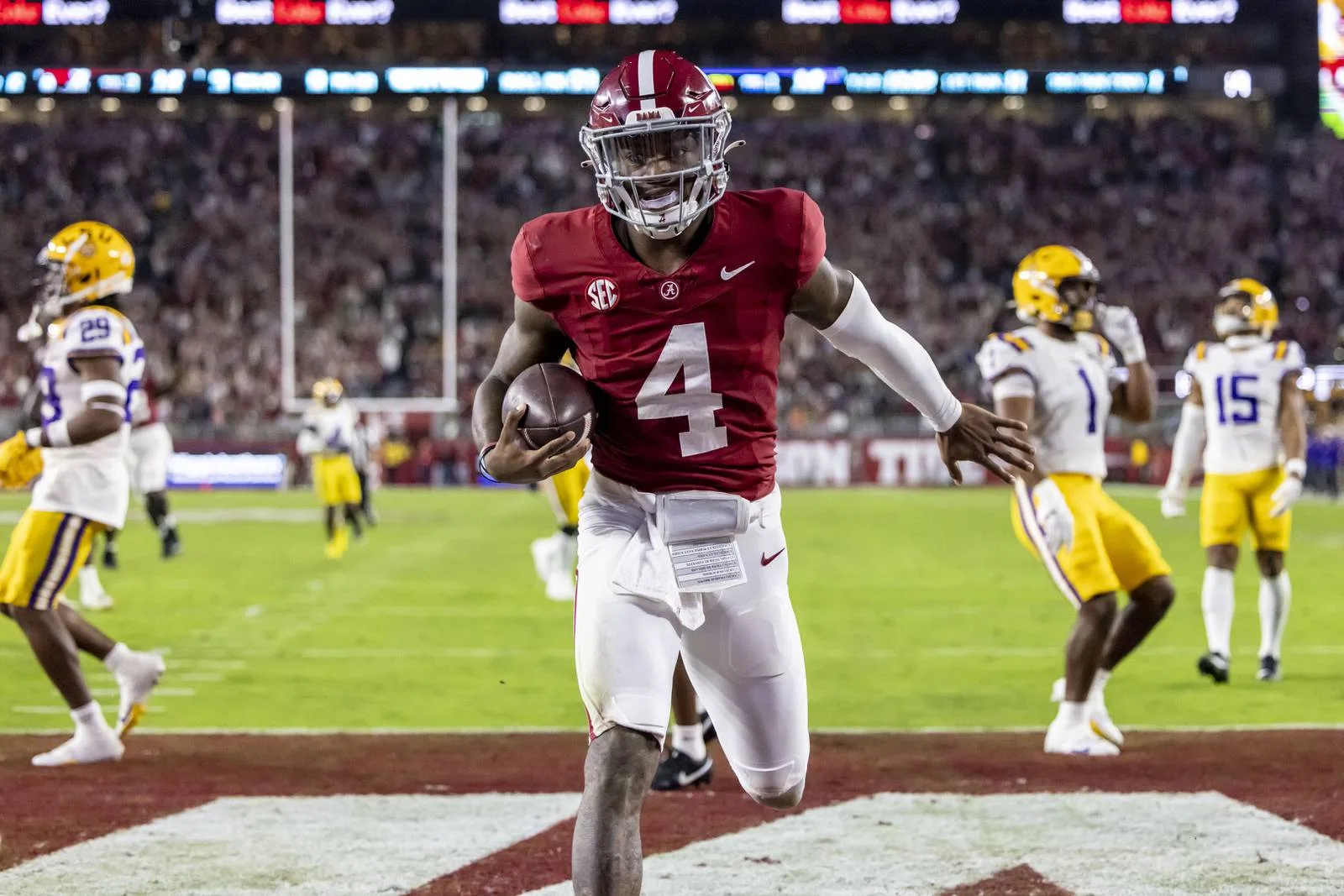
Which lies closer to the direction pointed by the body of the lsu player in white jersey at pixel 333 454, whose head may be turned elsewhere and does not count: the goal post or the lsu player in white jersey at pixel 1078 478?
the lsu player in white jersey

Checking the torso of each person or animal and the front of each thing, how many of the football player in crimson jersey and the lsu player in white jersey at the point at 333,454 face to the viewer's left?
0

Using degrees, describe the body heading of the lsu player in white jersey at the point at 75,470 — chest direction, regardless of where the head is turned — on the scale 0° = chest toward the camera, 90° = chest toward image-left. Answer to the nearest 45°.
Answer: approximately 90°

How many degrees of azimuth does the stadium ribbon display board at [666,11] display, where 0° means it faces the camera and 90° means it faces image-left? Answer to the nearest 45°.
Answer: approximately 0°

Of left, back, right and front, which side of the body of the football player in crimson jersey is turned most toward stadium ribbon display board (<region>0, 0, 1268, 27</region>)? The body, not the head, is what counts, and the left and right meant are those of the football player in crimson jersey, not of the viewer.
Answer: back

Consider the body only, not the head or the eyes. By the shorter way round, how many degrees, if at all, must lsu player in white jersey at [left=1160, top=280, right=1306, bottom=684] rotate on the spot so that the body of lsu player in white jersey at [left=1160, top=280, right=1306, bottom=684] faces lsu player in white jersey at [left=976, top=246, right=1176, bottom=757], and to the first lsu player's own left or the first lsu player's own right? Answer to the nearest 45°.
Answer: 0° — they already face them

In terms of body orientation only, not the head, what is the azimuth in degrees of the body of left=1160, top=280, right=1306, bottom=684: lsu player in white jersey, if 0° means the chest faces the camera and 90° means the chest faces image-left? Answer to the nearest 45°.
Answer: approximately 0°

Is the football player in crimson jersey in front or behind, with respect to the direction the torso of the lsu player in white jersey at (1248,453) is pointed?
in front

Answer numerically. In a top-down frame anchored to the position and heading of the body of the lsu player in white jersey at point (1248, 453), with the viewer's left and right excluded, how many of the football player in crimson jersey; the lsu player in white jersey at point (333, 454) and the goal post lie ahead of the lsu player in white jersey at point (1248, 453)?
1

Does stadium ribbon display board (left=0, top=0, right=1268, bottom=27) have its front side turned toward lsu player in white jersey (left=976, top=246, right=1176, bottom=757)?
yes

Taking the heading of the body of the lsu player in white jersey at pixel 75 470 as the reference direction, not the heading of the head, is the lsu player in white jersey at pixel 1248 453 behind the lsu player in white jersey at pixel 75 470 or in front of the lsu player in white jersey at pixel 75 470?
behind

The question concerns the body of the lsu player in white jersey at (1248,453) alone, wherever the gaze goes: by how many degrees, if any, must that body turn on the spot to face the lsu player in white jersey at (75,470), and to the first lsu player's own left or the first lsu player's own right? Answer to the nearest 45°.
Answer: approximately 45° to the first lsu player's own right
